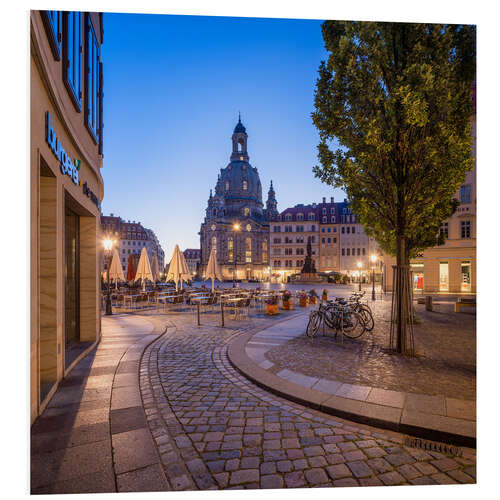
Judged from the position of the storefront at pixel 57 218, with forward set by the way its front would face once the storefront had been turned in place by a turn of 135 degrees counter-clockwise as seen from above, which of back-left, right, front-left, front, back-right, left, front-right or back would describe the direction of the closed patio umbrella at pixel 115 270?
front-right

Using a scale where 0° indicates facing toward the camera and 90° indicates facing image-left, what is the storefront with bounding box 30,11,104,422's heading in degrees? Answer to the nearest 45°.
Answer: approximately 270°

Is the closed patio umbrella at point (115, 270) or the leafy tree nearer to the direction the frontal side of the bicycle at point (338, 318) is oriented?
the closed patio umbrella

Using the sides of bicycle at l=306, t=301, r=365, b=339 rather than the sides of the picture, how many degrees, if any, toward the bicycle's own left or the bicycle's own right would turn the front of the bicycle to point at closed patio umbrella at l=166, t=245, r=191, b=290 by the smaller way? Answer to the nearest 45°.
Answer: approximately 45° to the bicycle's own right

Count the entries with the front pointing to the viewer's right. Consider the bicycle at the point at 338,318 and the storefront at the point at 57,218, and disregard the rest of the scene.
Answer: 1
